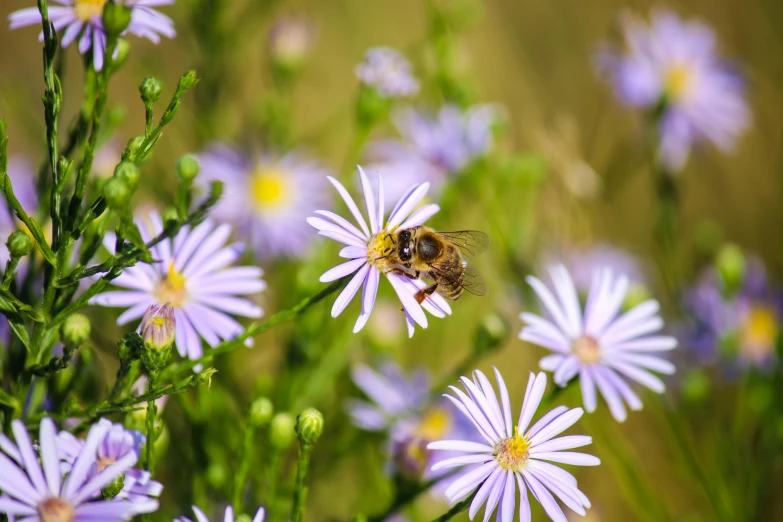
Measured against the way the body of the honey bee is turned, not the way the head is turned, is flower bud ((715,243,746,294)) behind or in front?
behind

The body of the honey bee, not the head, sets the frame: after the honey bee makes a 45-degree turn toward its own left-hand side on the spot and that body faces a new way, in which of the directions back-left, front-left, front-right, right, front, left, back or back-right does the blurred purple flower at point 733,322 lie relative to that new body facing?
back

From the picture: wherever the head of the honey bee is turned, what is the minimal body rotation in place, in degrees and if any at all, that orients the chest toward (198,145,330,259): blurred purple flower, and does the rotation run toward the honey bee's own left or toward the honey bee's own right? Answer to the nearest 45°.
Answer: approximately 45° to the honey bee's own right

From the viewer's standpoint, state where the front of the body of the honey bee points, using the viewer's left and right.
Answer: facing to the left of the viewer

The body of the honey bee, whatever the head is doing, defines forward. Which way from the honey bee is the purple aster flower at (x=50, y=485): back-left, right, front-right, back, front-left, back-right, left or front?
front-left

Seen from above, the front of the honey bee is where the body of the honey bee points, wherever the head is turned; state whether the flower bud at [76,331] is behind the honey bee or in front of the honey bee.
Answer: in front
